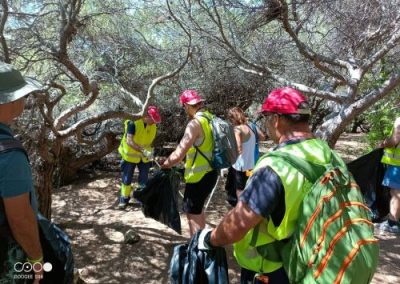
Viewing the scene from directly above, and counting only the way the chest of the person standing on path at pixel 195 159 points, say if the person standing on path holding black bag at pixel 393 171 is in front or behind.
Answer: behind

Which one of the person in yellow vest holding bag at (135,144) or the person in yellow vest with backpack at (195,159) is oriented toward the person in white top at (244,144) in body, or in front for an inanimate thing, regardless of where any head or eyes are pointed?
the person in yellow vest holding bag at (135,144)

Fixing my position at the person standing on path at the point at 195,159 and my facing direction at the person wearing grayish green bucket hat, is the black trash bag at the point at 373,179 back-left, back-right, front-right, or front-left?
back-left

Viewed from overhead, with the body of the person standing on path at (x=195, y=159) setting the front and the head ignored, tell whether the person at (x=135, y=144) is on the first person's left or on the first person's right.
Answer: on the first person's right

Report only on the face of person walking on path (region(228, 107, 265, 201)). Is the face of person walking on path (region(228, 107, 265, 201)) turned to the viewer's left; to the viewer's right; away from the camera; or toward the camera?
away from the camera

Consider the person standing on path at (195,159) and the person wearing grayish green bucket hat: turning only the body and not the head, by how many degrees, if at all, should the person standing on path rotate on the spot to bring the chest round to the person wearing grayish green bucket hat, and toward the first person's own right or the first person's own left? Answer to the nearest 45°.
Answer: approximately 45° to the first person's own left

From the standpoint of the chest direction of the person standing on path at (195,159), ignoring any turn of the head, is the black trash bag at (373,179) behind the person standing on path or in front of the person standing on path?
behind

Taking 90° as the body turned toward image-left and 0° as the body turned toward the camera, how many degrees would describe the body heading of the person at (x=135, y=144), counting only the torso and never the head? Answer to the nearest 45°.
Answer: approximately 315°

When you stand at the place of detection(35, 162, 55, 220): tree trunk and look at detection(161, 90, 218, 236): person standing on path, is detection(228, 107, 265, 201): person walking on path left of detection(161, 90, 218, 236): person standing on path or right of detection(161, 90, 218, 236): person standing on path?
left

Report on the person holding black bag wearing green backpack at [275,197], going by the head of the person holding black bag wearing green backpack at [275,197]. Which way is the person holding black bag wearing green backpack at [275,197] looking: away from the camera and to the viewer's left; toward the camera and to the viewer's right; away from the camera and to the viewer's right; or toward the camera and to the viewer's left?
away from the camera and to the viewer's left

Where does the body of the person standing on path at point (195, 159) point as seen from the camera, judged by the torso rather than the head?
to the viewer's left
